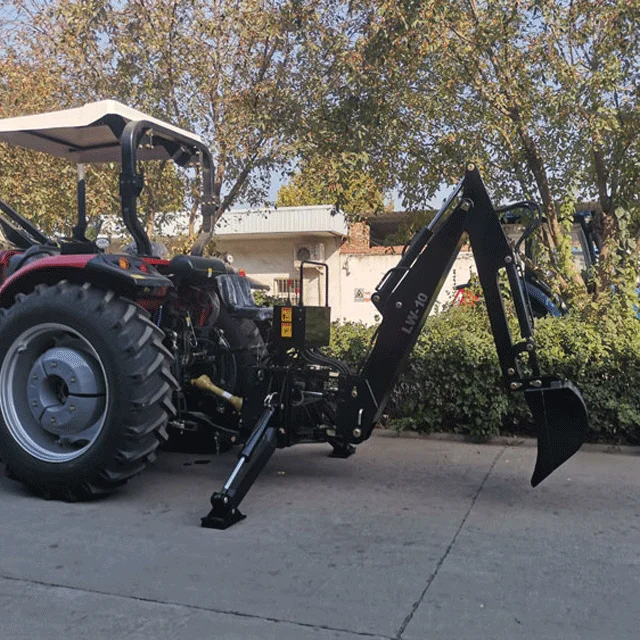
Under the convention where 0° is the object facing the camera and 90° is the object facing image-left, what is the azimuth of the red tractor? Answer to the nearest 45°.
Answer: approximately 135°

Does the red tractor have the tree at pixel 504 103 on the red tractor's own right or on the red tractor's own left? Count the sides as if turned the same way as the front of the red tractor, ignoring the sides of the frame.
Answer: on the red tractor's own right
